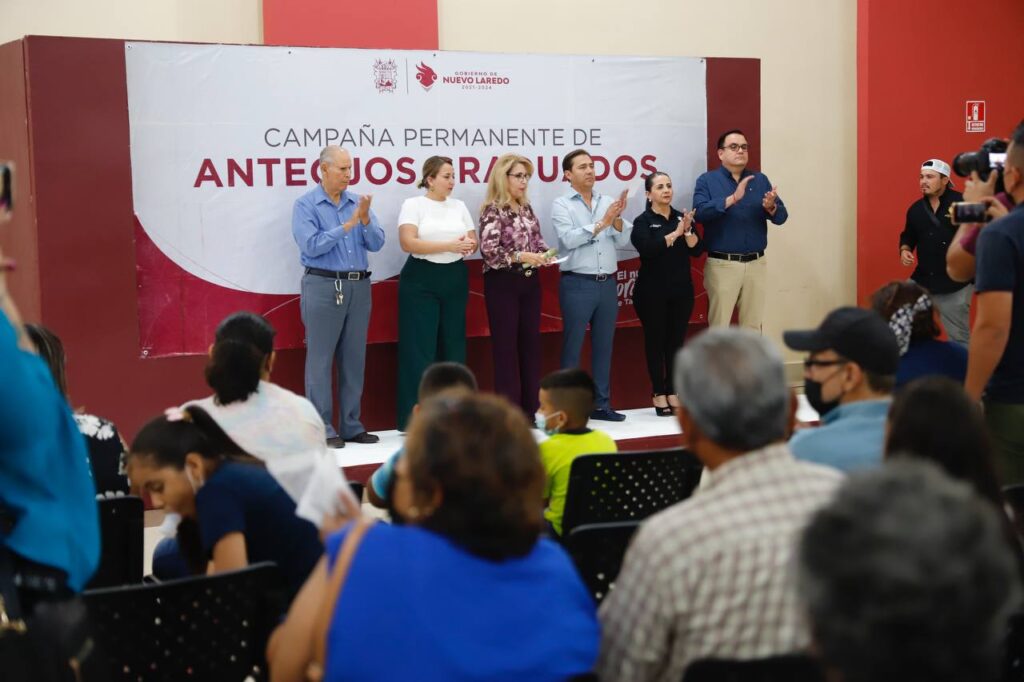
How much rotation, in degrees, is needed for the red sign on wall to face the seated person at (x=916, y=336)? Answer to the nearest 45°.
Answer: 0° — it already faces them

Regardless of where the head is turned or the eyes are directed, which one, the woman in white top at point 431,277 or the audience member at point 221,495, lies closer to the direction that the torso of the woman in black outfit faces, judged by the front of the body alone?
the audience member

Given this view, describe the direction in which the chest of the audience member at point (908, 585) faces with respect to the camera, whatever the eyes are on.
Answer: away from the camera

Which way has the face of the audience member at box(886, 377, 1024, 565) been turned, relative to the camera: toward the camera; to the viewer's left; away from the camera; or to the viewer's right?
away from the camera

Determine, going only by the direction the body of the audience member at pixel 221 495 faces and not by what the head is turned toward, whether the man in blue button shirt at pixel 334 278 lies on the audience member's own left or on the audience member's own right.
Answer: on the audience member's own right

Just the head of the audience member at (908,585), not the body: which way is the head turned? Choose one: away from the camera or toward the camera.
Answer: away from the camera

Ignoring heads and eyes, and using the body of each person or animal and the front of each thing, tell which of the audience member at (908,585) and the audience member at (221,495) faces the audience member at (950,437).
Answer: the audience member at (908,585)

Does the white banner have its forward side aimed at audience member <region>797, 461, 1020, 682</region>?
yes

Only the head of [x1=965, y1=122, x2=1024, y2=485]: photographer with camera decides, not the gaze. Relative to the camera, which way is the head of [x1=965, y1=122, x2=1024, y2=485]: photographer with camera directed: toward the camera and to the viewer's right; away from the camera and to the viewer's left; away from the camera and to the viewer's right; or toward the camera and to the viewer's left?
away from the camera and to the viewer's left

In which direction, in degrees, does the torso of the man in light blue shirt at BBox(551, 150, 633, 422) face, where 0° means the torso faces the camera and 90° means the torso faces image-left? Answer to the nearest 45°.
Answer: approximately 315°

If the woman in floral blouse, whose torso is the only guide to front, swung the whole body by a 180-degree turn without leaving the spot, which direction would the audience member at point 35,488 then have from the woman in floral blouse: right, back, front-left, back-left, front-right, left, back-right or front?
back-left

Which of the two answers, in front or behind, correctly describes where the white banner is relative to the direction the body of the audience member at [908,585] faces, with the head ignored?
in front

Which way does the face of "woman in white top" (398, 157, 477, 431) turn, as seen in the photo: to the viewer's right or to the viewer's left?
to the viewer's right

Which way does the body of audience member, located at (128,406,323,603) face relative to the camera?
to the viewer's left
